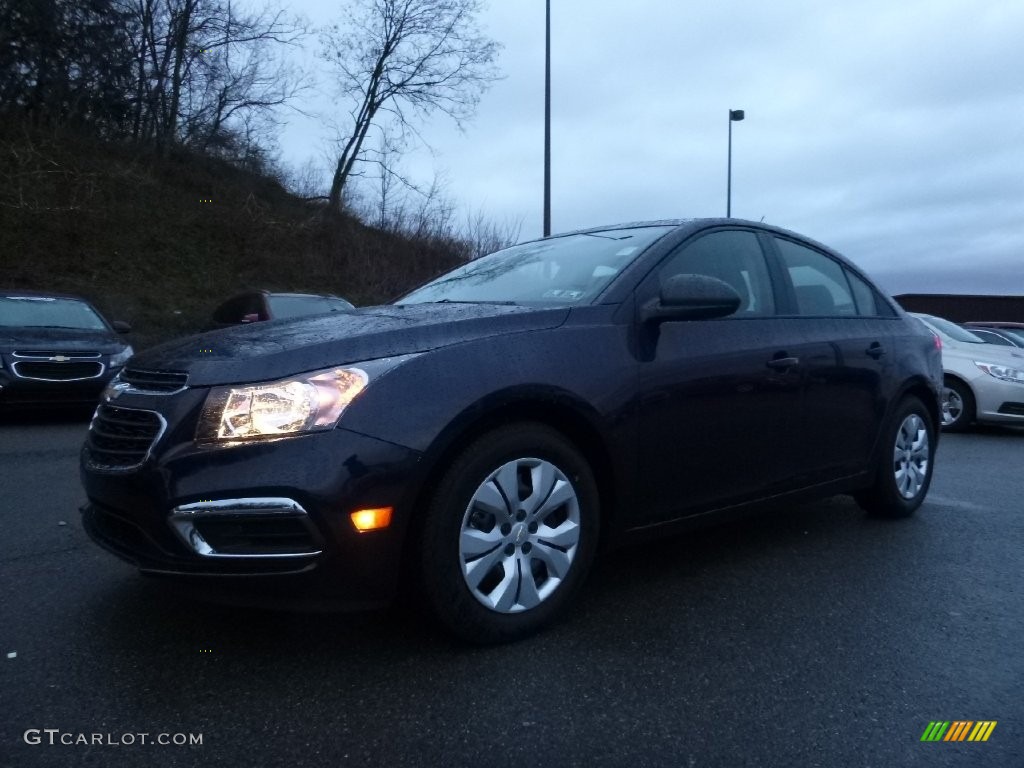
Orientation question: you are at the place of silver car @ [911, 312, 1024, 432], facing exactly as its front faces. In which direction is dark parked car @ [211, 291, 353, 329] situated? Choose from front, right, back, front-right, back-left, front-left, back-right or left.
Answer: back-right

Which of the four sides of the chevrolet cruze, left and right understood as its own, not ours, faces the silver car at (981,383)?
back

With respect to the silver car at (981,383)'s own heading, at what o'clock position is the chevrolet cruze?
The chevrolet cruze is roughly at 2 o'clock from the silver car.

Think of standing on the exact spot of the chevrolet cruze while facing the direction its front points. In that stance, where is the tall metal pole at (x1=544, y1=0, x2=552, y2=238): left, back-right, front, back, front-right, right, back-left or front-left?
back-right

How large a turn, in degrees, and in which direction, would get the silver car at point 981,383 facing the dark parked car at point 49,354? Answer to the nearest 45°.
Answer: approximately 90° to its right

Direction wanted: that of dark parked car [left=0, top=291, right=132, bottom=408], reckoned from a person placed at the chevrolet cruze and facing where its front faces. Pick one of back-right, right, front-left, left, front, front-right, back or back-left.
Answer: right

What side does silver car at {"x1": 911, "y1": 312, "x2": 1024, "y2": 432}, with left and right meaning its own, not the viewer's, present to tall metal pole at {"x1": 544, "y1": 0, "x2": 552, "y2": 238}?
back

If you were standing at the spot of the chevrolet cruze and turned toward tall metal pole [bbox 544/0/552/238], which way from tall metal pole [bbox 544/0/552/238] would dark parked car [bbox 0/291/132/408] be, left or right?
left

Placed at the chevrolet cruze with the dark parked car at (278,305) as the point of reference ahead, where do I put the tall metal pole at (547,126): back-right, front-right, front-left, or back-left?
front-right

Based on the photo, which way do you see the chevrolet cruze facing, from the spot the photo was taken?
facing the viewer and to the left of the viewer

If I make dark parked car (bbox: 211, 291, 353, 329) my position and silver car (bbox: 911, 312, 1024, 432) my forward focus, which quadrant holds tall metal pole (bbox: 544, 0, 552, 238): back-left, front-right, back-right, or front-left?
front-left

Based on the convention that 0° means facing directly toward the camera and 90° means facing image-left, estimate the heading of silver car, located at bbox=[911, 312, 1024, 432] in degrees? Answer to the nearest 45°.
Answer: approximately 315°

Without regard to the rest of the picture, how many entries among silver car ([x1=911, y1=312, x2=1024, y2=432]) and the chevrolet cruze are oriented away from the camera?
0

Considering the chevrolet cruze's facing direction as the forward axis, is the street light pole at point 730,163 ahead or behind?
behind
